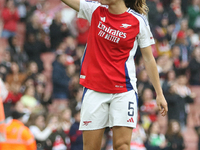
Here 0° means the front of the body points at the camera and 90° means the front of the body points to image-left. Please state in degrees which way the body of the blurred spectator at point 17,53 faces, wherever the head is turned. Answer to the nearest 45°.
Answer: approximately 315°

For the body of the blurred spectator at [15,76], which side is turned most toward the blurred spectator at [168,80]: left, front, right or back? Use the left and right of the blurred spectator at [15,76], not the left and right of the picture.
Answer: left

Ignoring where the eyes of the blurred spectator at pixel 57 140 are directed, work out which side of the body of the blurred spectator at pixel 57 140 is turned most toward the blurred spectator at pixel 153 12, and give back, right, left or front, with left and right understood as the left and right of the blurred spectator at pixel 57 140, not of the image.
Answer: back

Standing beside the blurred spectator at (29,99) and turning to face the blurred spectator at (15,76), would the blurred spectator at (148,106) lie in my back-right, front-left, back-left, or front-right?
back-right

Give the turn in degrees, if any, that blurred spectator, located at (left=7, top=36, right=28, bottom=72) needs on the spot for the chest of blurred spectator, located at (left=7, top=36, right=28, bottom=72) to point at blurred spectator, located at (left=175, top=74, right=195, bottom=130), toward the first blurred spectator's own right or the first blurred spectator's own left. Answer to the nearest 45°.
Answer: approximately 45° to the first blurred spectator's own left

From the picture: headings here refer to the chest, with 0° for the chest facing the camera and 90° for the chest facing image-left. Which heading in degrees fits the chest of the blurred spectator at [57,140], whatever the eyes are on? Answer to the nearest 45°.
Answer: approximately 45°

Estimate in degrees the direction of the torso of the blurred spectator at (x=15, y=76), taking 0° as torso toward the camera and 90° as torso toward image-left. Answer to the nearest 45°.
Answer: approximately 0°

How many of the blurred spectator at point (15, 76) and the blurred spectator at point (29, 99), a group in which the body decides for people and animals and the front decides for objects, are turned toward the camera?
2
